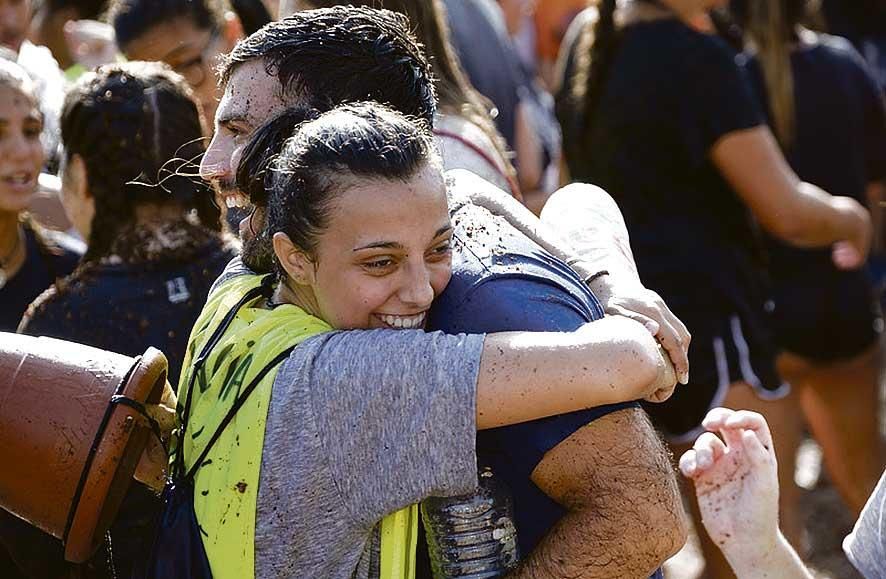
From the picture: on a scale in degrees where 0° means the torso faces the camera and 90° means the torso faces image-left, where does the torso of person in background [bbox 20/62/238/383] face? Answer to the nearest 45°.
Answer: approximately 135°

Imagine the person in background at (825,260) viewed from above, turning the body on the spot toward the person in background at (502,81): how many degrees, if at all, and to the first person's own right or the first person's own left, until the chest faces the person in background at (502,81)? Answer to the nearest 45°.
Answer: approximately 90° to the first person's own left

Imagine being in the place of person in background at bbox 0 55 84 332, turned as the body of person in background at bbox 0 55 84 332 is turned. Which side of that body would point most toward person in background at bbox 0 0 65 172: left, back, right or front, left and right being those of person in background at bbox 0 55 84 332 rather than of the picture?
back

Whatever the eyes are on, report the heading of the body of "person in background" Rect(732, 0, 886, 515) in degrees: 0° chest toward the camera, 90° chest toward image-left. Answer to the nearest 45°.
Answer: approximately 180°

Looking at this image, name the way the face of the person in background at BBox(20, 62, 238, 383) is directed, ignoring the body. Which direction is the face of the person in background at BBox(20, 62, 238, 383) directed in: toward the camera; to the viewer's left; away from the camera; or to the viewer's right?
away from the camera

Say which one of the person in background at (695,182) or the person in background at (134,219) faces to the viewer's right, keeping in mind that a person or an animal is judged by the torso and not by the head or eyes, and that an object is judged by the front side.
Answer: the person in background at (695,182)

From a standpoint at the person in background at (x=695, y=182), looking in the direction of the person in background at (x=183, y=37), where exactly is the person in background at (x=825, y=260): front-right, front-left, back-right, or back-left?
back-right

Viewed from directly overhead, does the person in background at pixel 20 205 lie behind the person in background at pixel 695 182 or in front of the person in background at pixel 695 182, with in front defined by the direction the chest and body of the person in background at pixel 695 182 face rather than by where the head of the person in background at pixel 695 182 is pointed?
behind

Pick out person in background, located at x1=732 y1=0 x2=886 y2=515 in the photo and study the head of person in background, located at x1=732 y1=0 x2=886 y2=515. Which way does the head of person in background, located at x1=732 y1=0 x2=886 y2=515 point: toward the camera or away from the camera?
away from the camera
